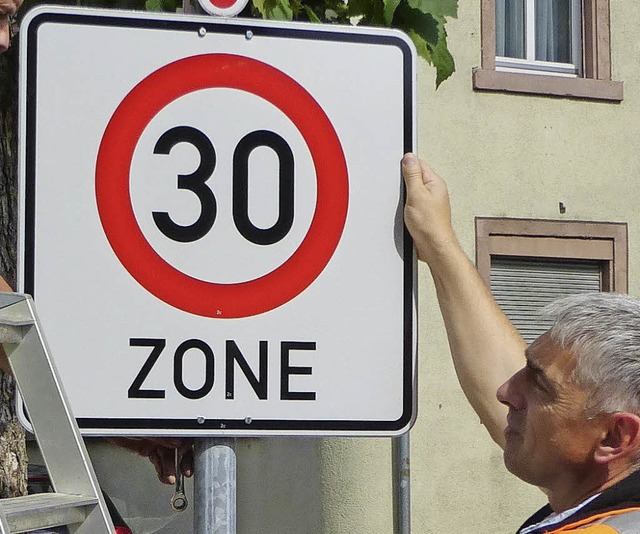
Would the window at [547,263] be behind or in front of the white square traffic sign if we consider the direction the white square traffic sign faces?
behind

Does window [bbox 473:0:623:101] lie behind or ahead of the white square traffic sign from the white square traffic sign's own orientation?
behind

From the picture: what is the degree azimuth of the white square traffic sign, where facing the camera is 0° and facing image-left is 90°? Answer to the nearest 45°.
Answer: approximately 0°
